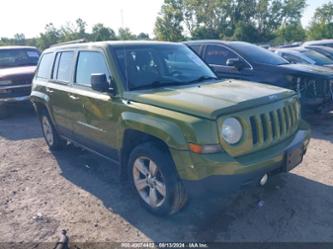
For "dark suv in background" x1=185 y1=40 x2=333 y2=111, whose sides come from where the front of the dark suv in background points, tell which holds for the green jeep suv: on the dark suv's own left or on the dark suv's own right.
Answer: on the dark suv's own right

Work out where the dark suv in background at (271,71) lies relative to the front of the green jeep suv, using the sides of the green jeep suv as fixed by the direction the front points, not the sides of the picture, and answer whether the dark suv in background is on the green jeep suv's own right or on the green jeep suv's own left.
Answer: on the green jeep suv's own left

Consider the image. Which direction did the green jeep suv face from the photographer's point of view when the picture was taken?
facing the viewer and to the right of the viewer

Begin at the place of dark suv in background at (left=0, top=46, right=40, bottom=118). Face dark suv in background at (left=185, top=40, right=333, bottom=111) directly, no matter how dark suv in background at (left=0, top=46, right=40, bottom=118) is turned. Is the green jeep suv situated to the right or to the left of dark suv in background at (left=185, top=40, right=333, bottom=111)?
right

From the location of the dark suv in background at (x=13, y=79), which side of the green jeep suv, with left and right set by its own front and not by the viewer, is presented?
back

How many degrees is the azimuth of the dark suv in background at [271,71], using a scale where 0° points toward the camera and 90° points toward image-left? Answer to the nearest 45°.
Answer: approximately 315°

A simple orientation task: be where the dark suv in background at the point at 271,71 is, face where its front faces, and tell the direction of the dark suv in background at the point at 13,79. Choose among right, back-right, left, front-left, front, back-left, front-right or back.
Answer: back-right

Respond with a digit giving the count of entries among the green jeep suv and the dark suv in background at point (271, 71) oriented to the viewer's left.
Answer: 0
